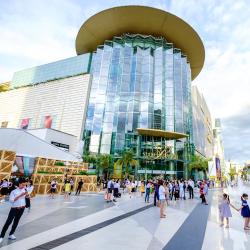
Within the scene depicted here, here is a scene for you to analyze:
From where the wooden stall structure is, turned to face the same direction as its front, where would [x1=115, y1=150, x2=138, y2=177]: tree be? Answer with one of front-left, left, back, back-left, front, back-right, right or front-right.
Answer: back-left

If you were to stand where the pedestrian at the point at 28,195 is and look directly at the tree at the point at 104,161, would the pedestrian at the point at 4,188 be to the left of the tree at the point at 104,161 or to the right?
left

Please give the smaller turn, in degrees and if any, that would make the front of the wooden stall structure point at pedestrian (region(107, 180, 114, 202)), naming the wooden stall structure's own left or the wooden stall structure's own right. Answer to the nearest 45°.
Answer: approximately 45° to the wooden stall structure's own left

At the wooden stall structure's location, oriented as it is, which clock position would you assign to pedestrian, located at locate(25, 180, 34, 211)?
The pedestrian is roughly at 12 o'clock from the wooden stall structure.

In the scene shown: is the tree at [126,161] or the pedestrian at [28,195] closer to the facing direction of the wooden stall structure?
the pedestrian

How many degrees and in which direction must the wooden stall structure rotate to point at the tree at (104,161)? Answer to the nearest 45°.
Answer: approximately 135° to its left

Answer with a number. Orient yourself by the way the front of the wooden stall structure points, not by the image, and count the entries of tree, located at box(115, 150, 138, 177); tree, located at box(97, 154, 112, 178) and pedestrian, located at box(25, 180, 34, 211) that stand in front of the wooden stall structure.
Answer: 1

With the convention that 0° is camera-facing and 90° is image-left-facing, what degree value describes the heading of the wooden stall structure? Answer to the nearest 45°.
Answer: approximately 0°

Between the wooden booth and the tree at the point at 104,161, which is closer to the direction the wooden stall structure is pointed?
the wooden booth

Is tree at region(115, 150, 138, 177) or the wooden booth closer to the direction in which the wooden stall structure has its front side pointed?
the wooden booth

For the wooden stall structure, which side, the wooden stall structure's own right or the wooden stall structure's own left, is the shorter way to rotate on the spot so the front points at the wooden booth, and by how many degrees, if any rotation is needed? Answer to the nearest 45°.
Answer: approximately 45° to the wooden stall structure's own right
